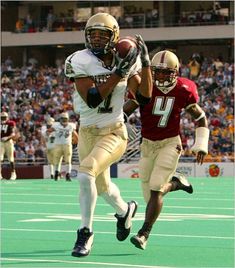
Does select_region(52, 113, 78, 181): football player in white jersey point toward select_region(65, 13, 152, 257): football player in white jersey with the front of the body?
yes

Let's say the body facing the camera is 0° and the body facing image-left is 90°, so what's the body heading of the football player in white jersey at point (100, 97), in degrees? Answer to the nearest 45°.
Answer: approximately 0°

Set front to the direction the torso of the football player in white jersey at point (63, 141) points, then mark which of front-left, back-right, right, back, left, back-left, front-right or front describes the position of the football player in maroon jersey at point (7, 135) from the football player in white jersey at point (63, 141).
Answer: back-right

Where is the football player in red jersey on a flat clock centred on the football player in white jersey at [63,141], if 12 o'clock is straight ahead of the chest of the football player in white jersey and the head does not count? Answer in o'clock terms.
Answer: The football player in red jersey is roughly at 12 o'clock from the football player in white jersey.

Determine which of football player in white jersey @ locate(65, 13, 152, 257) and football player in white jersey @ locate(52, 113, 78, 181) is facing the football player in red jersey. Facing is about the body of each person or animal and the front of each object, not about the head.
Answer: football player in white jersey @ locate(52, 113, 78, 181)

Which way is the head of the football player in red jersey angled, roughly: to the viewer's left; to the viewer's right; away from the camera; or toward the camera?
toward the camera

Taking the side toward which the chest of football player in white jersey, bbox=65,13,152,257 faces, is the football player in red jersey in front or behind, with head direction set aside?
behind

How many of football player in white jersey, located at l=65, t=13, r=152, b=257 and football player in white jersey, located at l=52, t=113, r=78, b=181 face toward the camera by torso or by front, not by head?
2

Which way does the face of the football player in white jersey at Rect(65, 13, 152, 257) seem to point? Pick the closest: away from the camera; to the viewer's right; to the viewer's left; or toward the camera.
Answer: toward the camera

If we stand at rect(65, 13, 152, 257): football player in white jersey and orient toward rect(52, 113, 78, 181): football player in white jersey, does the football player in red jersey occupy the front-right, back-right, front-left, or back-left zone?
front-right

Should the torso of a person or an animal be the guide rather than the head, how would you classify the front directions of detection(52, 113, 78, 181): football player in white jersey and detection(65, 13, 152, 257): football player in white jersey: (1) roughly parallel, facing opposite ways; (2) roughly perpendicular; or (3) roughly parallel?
roughly parallel

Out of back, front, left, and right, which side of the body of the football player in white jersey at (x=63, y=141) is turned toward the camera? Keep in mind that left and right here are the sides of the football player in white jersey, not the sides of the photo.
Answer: front
